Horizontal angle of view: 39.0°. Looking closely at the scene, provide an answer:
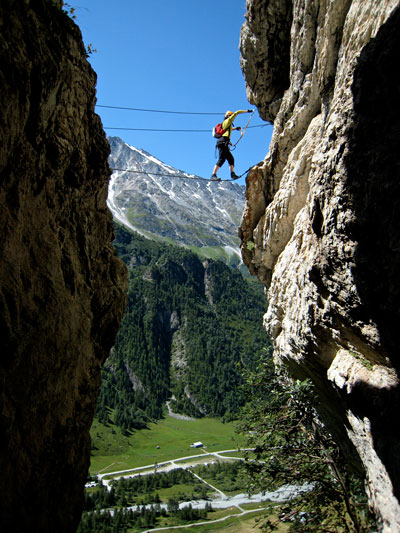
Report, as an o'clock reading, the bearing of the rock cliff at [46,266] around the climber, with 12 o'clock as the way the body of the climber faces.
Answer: The rock cliff is roughly at 4 o'clock from the climber.

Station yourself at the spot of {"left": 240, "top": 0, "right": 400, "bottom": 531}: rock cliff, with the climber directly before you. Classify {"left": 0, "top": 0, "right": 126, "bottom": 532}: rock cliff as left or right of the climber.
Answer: left

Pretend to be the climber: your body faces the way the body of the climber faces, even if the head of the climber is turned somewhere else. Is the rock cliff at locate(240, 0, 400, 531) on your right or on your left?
on your right

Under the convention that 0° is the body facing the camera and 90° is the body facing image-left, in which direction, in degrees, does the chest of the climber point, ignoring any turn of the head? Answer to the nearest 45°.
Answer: approximately 270°
